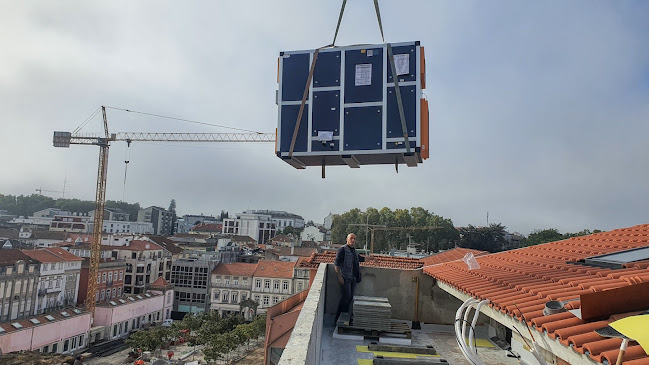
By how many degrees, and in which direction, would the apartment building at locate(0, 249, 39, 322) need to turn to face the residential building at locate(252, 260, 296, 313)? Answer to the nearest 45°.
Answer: approximately 45° to its left

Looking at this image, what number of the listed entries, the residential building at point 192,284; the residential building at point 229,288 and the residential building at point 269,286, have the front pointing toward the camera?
3

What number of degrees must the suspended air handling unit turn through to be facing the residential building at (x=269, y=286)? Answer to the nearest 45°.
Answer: approximately 180°

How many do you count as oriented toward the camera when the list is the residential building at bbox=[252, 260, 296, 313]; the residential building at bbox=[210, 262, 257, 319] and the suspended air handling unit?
3

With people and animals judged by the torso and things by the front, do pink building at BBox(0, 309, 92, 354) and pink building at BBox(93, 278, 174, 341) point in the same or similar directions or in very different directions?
same or similar directions

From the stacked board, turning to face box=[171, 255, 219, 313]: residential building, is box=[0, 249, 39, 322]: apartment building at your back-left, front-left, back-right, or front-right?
front-left

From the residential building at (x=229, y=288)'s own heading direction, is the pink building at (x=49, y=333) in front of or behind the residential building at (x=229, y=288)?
in front

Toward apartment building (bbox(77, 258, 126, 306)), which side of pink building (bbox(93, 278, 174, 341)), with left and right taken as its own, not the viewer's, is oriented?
back

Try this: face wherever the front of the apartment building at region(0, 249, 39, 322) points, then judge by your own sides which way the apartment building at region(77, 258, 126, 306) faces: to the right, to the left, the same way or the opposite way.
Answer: the same way

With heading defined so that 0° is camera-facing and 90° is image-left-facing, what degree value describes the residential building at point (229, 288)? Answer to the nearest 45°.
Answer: approximately 0°

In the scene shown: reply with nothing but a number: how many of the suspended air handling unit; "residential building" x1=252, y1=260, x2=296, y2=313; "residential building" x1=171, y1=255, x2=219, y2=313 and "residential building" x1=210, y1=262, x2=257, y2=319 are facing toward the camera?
4

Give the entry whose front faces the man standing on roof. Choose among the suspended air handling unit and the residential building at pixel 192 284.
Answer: the residential building

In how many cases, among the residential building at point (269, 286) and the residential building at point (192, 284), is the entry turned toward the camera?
2

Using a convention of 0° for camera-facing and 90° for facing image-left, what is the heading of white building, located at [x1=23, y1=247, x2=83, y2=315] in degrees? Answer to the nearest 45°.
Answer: approximately 315°

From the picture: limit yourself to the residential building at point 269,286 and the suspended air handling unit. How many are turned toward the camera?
2

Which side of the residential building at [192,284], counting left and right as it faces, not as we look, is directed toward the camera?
front
